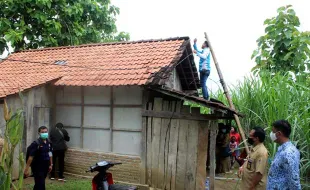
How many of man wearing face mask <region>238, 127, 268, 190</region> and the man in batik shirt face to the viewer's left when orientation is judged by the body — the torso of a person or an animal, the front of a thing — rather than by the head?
2

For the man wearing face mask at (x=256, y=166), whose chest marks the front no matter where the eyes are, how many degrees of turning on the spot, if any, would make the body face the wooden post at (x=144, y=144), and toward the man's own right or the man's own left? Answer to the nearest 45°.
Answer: approximately 45° to the man's own right

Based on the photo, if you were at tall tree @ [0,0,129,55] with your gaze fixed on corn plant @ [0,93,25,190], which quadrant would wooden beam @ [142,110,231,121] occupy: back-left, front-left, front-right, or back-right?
front-left

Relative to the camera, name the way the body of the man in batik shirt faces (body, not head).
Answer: to the viewer's left

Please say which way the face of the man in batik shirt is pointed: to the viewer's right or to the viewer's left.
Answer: to the viewer's left

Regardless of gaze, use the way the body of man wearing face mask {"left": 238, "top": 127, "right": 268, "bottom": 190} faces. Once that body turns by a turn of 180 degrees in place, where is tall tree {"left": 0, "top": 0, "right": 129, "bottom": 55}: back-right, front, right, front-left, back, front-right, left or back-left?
back-left

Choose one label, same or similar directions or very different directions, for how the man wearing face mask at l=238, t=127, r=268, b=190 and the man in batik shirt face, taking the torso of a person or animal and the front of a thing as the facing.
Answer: same or similar directions

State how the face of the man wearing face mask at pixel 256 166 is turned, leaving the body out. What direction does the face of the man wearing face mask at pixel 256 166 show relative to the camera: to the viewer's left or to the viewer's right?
to the viewer's left

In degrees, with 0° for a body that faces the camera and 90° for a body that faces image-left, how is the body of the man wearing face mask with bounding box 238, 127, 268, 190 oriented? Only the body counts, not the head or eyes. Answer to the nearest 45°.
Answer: approximately 90°
